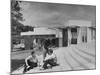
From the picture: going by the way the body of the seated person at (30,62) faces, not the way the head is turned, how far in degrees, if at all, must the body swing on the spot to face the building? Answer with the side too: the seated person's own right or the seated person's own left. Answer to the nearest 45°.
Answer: approximately 135° to the seated person's own left

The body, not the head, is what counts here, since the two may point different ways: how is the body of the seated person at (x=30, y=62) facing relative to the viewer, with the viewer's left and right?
facing the viewer and to the left of the viewer
